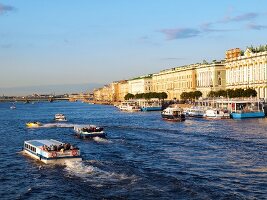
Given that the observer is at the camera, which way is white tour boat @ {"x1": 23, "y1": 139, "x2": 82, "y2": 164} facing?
facing away from the viewer and to the left of the viewer
